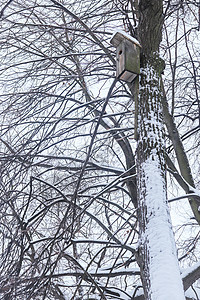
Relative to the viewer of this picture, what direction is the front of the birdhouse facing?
facing the viewer and to the left of the viewer
